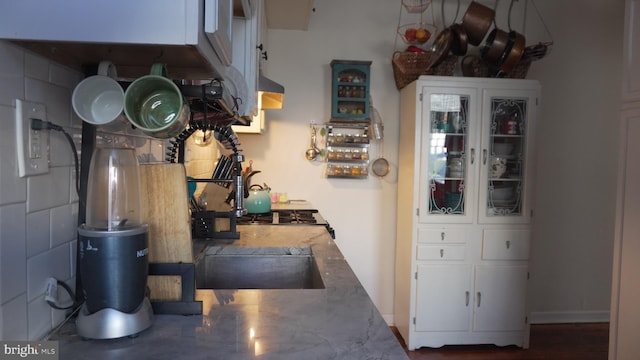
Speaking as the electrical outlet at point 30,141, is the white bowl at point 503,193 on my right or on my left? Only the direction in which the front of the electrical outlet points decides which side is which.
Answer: on my left

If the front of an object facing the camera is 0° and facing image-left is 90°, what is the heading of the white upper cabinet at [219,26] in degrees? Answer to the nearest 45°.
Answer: approximately 270°

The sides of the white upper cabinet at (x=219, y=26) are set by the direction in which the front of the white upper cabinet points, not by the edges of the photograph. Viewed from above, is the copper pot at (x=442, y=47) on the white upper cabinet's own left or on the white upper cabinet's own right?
on the white upper cabinet's own left

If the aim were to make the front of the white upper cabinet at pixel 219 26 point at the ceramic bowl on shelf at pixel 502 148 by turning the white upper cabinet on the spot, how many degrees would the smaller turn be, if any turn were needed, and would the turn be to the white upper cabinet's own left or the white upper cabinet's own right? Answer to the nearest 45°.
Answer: approximately 45° to the white upper cabinet's own left

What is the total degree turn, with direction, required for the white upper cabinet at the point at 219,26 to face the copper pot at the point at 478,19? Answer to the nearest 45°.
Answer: approximately 45° to its left

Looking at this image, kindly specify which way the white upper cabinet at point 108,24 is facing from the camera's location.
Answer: facing to the right of the viewer

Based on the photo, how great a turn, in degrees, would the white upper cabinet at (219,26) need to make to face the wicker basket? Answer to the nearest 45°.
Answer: approximately 45° to its left
